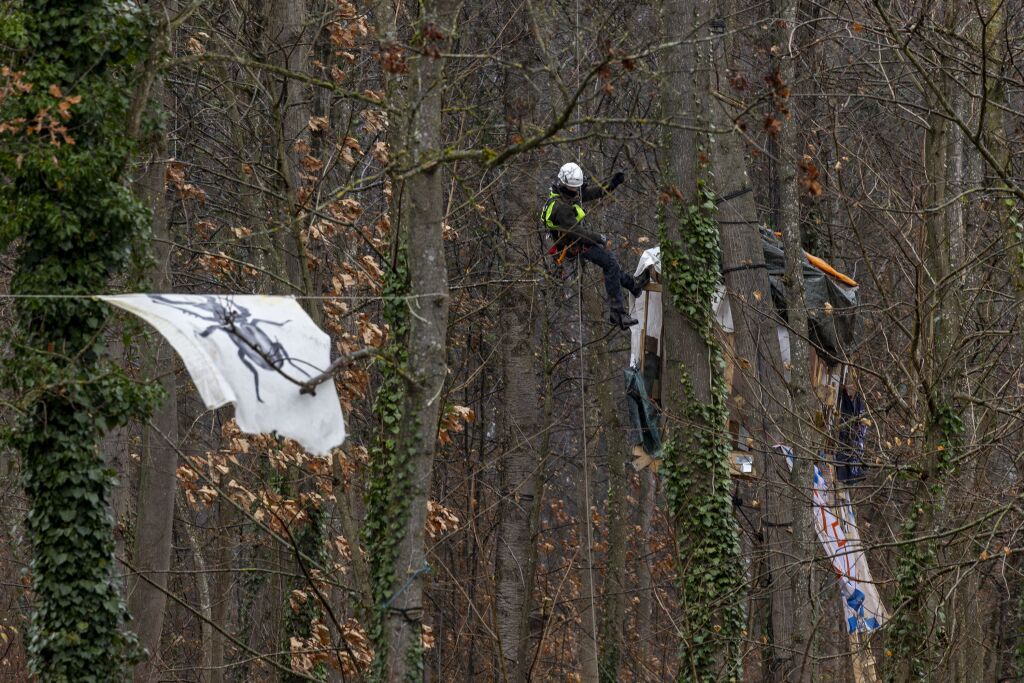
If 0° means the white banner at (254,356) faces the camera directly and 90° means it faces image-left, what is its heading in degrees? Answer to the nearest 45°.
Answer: approximately 0°

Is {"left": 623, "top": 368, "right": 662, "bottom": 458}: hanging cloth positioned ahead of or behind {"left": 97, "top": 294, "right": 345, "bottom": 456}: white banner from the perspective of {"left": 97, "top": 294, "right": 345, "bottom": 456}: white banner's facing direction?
behind

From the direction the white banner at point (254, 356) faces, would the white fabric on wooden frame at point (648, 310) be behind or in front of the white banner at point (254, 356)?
behind

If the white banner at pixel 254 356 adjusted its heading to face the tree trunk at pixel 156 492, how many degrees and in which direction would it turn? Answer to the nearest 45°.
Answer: approximately 180°

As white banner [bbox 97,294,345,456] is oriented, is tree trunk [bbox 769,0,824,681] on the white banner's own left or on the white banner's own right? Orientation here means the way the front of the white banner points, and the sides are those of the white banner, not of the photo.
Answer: on the white banner's own left

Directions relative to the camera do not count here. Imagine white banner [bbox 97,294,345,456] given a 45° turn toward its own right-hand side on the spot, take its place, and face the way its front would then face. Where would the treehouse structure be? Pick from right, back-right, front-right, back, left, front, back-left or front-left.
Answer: back

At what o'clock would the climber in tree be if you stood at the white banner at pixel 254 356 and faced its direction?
The climber in tree is roughly at 7 o'clock from the white banner.

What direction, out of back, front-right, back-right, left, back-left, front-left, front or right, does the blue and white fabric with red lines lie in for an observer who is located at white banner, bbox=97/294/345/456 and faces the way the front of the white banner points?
back-left

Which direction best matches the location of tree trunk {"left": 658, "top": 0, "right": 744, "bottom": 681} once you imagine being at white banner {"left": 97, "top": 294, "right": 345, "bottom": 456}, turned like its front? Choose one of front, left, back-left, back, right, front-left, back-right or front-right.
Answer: back-left

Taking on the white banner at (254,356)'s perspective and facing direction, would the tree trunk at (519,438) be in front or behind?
behind
